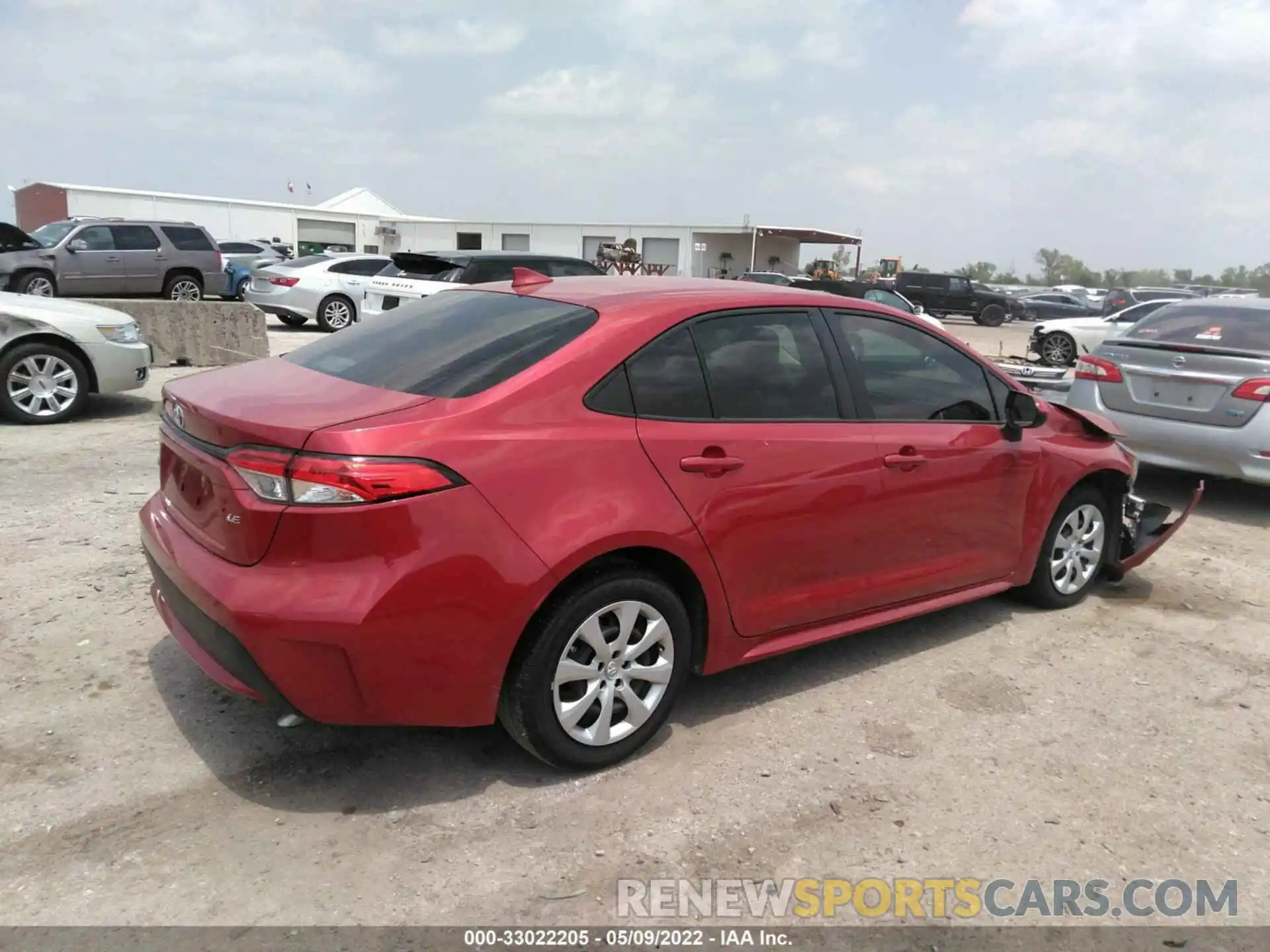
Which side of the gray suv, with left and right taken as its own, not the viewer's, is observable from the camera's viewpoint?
left

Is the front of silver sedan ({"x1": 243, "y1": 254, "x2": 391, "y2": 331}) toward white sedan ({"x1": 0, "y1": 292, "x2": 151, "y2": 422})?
no

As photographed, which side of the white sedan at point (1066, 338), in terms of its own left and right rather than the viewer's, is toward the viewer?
left

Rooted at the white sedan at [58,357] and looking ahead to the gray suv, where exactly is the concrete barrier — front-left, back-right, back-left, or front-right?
front-right

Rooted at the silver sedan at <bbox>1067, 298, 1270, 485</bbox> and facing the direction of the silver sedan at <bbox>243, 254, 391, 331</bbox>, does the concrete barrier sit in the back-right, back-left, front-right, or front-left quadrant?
front-left

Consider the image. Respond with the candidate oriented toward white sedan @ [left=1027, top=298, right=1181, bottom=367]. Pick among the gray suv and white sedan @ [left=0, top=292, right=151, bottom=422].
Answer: white sedan @ [left=0, top=292, right=151, bottom=422]

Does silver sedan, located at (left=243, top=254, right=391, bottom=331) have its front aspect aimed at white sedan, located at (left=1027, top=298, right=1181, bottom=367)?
no

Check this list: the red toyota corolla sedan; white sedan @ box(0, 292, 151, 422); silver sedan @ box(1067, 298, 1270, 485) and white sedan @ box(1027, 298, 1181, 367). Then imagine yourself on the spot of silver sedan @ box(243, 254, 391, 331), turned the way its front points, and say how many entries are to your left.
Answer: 0

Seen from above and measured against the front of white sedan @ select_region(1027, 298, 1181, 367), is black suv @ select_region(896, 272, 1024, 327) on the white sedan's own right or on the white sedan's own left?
on the white sedan's own right

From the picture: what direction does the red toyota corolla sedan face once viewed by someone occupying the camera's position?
facing away from the viewer and to the right of the viewer

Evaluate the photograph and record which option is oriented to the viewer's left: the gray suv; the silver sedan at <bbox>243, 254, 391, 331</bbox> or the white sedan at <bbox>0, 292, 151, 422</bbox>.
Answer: the gray suv

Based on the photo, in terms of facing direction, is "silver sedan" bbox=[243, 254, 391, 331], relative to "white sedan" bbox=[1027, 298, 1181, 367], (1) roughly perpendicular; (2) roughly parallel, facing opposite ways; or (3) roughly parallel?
roughly perpendicular

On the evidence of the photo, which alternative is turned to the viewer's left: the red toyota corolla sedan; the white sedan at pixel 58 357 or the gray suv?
the gray suv

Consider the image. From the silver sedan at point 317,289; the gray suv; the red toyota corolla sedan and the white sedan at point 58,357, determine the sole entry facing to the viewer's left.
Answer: the gray suv

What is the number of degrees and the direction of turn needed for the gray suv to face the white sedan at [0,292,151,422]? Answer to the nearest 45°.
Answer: approximately 90° to its left

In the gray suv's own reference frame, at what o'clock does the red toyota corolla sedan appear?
The red toyota corolla sedan is roughly at 9 o'clock from the gray suv.

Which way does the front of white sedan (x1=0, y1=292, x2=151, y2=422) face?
to the viewer's right

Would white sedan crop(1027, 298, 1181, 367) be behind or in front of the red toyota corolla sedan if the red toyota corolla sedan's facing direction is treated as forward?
in front

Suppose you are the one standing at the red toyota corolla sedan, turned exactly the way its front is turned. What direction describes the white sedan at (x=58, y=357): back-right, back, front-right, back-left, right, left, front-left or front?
left

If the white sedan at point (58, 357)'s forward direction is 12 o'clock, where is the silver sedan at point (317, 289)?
The silver sedan is roughly at 10 o'clock from the white sedan.

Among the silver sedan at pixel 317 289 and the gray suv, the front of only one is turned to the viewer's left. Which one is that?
the gray suv
